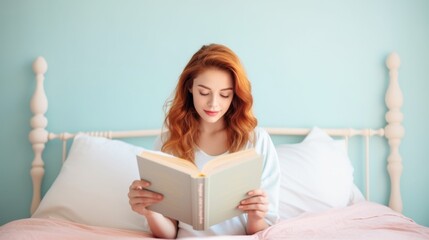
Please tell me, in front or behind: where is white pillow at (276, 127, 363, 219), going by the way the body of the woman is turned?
behind

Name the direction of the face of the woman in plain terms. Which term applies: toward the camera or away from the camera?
toward the camera

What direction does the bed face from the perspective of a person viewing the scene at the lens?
facing the viewer

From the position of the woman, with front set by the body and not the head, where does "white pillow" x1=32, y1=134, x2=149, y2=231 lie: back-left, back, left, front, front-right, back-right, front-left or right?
back-right
